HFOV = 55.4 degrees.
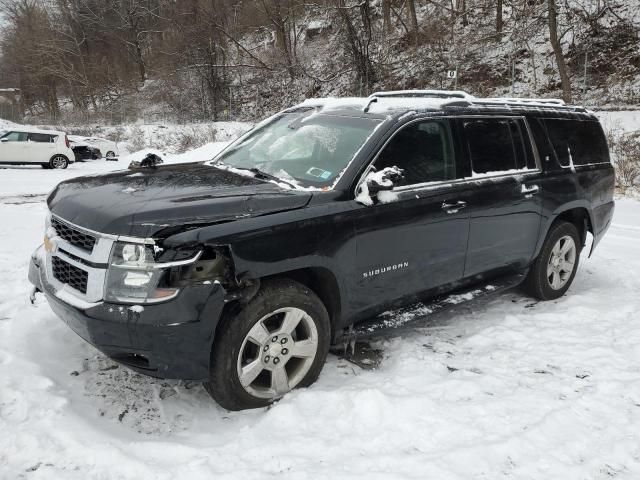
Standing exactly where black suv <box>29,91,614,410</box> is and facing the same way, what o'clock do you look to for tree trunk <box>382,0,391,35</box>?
The tree trunk is roughly at 5 o'clock from the black suv.

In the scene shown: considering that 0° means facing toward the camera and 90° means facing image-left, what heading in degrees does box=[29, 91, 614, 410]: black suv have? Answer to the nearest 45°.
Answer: approximately 45°

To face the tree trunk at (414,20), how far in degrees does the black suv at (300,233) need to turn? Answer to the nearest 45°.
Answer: approximately 135° to its right
